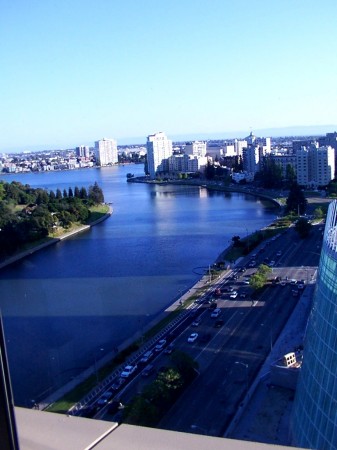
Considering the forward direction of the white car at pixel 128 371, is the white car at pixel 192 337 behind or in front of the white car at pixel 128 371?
behind

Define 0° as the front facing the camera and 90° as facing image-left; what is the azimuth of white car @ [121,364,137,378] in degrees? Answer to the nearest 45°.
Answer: approximately 45°

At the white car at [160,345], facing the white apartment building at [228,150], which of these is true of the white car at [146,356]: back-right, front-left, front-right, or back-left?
back-left

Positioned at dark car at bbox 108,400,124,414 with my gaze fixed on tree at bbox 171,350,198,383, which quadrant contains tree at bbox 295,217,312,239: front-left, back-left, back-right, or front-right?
front-left

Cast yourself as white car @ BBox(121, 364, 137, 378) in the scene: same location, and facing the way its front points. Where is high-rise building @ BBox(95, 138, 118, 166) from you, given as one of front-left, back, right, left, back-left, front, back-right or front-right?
back-right

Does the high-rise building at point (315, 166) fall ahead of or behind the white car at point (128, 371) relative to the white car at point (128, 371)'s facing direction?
behind

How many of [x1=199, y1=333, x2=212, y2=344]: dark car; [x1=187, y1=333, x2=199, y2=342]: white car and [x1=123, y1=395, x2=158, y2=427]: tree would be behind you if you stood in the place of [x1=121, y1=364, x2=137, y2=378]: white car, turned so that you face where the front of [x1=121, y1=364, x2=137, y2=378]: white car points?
2

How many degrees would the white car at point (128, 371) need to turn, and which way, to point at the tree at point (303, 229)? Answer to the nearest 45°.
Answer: approximately 180°

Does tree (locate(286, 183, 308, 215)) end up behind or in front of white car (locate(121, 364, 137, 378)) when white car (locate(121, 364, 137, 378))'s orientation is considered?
behind

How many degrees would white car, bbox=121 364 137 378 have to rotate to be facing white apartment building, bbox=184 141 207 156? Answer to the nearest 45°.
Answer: approximately 135° to its right
